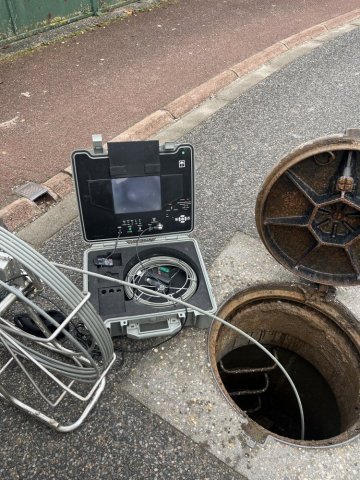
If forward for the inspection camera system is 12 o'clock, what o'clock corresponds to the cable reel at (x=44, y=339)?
The cable reel is roughly at 1 o'clock from the inspection camera system.

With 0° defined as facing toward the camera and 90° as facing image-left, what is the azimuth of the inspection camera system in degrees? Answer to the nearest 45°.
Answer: approximately 0°

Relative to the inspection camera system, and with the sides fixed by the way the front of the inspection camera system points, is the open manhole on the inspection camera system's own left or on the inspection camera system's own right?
on the inspection camera system's own left
